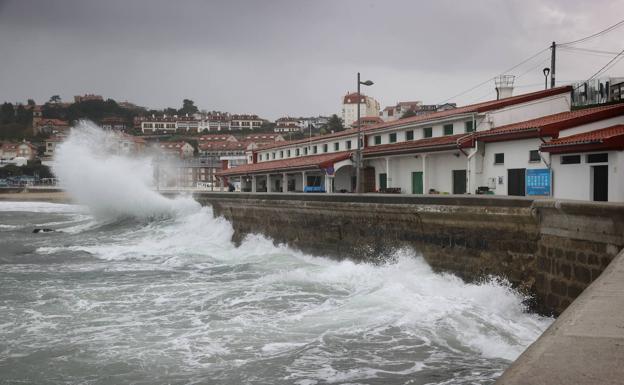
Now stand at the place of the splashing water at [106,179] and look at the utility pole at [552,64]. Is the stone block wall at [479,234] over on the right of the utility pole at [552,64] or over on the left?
right

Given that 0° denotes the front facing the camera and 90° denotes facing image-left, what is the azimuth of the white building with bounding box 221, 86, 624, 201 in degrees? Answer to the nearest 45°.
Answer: approximately 45°

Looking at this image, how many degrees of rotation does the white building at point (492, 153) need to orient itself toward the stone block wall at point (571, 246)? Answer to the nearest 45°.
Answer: approximately 45° to its left

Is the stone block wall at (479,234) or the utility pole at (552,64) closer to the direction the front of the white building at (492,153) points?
the stone block wall

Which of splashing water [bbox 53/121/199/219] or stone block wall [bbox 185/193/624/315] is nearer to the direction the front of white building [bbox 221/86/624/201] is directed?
the stone block wall

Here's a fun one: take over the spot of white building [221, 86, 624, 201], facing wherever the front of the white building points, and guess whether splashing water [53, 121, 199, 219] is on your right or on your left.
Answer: on your right

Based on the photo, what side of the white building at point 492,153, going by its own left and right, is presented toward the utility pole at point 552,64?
back

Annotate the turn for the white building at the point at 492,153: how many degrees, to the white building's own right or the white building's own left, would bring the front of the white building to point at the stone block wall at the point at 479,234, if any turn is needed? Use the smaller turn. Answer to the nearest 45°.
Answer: approximately 45° to the white building's own left

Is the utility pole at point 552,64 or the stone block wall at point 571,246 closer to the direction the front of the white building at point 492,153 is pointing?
the stone block wall
